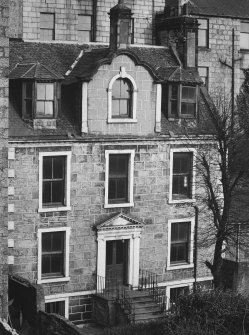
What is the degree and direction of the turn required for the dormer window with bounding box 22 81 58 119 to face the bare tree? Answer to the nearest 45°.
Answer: approximately 90° to its left

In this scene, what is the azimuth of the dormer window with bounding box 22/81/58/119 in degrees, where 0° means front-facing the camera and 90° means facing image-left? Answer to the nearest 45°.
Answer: approximately 0°

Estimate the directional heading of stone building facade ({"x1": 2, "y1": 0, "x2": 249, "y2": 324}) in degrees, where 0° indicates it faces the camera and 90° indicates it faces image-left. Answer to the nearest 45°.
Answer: approximately 0°
